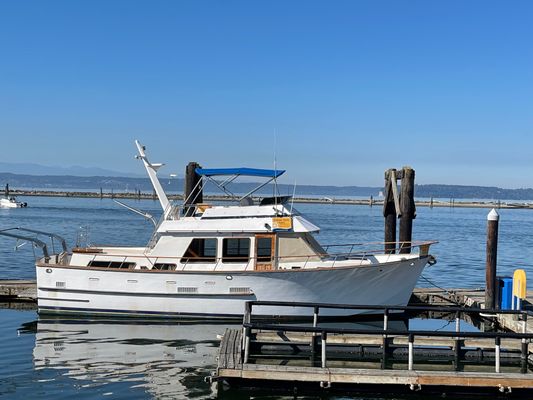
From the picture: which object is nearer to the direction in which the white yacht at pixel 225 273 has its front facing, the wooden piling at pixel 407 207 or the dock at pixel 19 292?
the wooden piling

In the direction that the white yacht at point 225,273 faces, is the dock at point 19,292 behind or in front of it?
behind

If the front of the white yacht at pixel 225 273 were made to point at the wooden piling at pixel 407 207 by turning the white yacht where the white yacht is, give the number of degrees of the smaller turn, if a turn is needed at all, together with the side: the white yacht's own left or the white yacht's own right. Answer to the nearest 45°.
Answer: approximately 45° to the white yacht's own left

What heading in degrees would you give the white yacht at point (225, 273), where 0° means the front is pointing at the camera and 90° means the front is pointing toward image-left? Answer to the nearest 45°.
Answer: approximately 270°

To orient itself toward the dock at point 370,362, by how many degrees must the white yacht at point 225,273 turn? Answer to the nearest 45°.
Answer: approximately 90° to its right

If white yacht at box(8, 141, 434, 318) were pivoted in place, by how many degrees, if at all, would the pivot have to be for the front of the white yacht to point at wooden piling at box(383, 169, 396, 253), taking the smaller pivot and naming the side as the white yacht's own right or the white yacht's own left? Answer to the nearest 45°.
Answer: approximately 45° to the white yacht's own left

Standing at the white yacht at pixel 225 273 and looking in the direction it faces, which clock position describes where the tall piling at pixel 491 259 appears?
The tall piling is roughly at 12 o'clock from the white yacht.

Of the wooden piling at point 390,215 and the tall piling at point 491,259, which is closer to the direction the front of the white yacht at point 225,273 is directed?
the tall piling

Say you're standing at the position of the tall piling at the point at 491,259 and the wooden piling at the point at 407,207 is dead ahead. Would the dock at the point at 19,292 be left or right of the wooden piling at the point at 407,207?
left

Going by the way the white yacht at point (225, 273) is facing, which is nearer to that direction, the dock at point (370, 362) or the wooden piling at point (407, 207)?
the wooden piling
